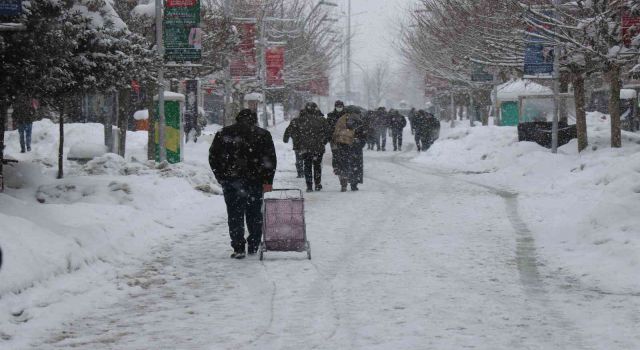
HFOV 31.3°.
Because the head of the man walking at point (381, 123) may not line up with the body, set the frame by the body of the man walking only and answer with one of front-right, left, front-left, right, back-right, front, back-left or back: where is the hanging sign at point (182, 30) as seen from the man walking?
back

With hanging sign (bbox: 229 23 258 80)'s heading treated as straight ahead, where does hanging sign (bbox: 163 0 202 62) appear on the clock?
hanging sign (bbox: 163 0 202 62) is roughly at 12 o'clock from hanging sign (bbox: 229 23 258 80).

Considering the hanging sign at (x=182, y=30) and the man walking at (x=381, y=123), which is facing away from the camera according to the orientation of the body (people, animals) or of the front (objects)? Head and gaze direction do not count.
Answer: the man walking

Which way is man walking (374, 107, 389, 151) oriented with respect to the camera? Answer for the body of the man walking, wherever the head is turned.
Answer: away from the camera

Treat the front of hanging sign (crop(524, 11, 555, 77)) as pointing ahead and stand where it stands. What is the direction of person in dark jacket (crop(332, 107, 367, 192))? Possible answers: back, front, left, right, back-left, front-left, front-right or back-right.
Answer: front-right

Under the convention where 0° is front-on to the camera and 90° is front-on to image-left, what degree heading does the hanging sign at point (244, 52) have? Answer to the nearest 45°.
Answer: approximately 0°

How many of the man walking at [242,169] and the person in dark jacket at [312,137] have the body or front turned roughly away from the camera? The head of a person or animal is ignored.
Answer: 2
